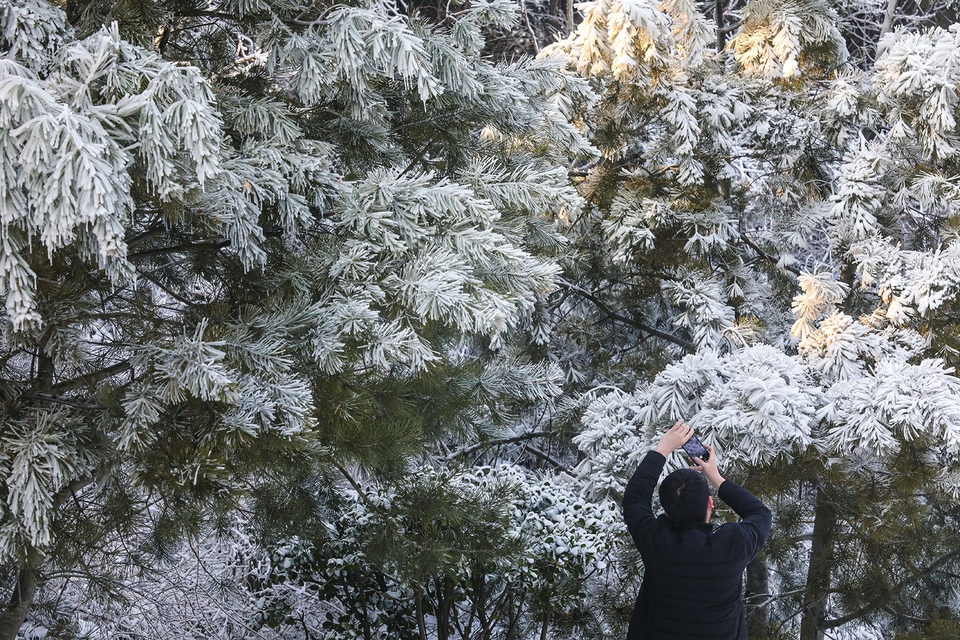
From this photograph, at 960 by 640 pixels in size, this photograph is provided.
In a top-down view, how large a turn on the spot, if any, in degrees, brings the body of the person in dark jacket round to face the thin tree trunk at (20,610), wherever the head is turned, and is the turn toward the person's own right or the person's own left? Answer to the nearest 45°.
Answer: approximately 90° to the person's own left

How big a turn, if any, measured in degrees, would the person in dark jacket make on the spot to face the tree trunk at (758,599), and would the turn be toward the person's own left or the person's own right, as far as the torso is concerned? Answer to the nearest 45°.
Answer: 0° — they already face it

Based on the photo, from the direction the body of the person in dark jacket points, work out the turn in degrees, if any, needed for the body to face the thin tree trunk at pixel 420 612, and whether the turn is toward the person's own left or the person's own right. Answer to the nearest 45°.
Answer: approximately 45° to the person's own left

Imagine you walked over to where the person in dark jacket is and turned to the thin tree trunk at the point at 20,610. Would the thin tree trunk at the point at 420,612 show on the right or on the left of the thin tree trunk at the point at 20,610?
right

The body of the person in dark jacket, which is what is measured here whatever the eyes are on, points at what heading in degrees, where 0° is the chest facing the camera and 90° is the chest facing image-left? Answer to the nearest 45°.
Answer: approximately 180°

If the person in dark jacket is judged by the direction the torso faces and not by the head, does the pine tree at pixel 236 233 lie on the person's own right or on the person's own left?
on the person's own left

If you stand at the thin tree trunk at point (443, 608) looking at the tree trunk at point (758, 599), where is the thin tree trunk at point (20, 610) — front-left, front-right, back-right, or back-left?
back-right

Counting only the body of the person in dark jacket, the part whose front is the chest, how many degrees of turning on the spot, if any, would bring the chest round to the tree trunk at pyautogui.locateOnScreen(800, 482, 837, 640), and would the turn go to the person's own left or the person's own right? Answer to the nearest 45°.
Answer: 0° — they already face it
